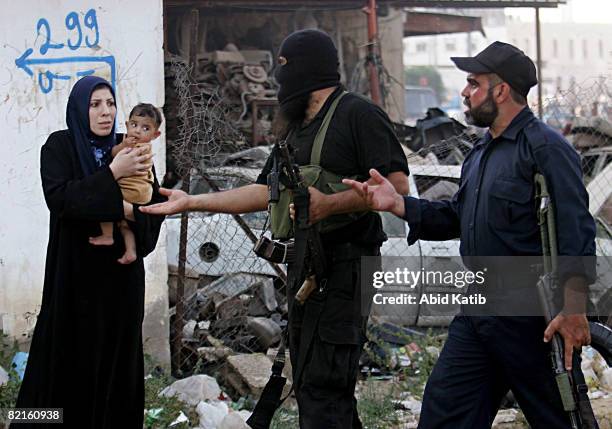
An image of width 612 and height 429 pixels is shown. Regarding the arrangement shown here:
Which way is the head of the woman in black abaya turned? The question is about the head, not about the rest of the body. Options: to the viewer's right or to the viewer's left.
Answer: to the viewer's right

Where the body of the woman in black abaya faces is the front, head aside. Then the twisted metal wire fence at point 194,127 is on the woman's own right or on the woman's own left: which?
on the woman's own left

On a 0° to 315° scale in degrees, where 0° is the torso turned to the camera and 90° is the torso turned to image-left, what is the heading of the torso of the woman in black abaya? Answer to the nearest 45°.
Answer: approximately 315°

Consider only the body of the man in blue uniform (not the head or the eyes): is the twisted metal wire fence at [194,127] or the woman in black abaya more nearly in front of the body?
the woman in black abaya

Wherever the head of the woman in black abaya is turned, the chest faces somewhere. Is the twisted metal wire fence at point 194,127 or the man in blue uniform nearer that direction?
the man in blue uniform
